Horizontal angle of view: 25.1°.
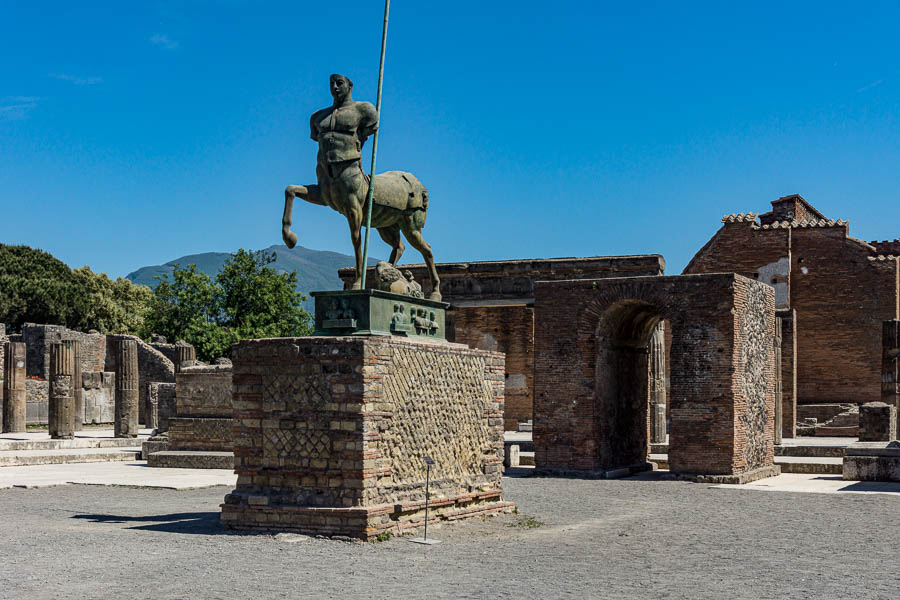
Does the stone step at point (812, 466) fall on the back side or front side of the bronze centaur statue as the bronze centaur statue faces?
on the back side

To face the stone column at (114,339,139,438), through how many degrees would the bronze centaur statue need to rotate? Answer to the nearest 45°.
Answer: approximately 135° to its right

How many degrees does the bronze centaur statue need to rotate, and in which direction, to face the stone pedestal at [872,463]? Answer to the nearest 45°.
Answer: approximately 180°

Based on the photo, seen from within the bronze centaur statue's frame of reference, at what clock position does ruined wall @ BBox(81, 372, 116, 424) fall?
The ruined wall is roughly at 4 o'clock from the bronze centaur statue.

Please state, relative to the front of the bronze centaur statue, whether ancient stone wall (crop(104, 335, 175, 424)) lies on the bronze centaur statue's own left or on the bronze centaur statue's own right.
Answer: on the bronze centaur statue's own right

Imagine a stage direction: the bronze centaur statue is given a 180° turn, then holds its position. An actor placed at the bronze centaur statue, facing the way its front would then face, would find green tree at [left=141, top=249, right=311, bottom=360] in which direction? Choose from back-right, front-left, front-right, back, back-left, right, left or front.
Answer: front-left

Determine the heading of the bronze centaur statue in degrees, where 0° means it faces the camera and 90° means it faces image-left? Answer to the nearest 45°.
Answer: approximately 45°
